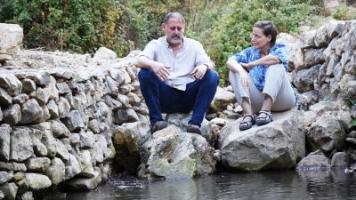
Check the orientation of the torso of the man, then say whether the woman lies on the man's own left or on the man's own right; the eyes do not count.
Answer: on the man's own left

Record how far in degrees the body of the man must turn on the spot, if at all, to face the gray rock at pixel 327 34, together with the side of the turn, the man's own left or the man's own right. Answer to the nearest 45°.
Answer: approximately 135° to the man's own left

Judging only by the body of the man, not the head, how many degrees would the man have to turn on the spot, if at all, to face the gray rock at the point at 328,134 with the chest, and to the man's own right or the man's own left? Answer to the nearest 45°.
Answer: approximately 90° to the man's own left

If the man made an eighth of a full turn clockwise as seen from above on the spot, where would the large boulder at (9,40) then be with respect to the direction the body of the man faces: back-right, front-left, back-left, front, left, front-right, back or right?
front-right

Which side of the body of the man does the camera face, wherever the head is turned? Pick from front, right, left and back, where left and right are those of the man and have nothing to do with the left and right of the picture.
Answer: front

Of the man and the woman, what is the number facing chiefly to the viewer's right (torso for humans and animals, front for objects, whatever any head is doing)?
0

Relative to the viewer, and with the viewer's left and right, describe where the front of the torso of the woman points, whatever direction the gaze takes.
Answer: facing the viewer and to the left of the viewer

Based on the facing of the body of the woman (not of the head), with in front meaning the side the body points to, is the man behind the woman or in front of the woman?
in front

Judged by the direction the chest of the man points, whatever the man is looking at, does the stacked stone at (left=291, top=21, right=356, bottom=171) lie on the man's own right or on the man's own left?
on the man's own left

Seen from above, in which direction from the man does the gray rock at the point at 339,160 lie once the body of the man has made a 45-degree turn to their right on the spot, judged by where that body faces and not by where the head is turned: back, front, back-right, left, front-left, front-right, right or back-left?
back-left

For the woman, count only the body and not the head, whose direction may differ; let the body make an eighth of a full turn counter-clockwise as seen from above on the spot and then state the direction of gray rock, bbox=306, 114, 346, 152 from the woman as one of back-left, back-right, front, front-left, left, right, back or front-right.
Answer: left

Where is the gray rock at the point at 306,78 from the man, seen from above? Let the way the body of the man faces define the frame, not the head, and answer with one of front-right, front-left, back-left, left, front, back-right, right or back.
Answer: back-left

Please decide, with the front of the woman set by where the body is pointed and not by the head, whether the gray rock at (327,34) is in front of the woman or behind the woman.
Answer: behind
